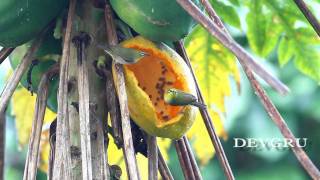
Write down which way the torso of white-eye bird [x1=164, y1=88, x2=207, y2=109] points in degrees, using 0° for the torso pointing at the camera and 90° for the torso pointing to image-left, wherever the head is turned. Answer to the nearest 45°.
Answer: approximately 90°

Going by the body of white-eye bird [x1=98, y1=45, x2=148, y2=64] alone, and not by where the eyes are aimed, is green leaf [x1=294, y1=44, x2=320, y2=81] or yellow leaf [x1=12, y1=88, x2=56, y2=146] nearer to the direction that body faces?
the green leaf

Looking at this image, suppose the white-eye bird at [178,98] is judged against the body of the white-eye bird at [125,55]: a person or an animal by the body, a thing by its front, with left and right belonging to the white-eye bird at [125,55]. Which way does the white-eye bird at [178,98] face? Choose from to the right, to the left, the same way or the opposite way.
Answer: the opposite way

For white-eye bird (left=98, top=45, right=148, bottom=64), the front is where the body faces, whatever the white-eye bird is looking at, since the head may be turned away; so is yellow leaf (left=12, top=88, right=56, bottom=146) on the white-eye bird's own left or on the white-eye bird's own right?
on the white-eye bird's own left

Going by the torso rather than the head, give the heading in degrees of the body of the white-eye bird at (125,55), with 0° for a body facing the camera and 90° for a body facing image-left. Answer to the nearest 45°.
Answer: approximately 270°

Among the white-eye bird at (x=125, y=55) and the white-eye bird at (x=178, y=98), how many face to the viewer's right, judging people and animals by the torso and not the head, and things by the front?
1

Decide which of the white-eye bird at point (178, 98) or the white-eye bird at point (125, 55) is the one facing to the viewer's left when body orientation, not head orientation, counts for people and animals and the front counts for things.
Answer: the white-eye bird at point (178, 98)
